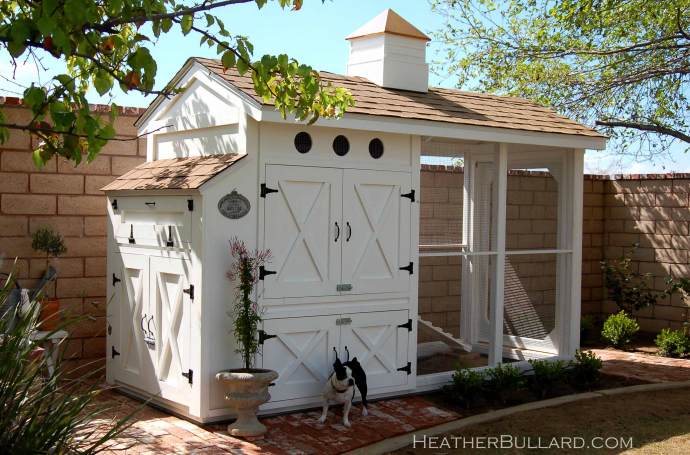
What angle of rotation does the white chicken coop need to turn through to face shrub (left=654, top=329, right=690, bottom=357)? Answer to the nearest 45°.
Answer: approximately 90° to its left

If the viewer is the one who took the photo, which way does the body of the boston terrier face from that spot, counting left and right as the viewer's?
facing the viewer and to the left of the viewer

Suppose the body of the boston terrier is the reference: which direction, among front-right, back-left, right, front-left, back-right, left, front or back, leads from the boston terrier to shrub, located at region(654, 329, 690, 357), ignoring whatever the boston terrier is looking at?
back

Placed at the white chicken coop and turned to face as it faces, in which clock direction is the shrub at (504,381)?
The shrub is roughly at 10 o'clock from the white chicken coop.

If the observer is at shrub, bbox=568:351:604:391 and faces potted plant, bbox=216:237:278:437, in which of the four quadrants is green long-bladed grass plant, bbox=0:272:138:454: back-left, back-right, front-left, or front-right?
front-left

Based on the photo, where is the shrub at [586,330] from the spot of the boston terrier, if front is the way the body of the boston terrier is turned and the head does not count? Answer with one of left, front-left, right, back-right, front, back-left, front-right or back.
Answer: back

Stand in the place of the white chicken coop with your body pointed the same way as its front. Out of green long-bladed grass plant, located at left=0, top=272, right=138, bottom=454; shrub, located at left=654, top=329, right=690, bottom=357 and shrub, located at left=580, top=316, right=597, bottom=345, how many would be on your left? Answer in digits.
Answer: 2

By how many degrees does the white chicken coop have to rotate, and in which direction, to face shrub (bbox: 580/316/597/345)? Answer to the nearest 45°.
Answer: approximately 90° to its left

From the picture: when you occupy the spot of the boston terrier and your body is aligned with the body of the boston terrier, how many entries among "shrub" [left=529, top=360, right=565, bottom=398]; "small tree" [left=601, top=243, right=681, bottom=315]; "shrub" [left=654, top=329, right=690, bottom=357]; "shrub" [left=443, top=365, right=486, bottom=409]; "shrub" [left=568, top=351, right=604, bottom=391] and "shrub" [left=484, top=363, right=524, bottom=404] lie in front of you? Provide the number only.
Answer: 0

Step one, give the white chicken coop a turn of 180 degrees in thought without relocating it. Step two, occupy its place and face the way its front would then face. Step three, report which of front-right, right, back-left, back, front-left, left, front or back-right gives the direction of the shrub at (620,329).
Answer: right

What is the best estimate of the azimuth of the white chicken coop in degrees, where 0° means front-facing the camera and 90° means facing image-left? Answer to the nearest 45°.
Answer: approximately 315°

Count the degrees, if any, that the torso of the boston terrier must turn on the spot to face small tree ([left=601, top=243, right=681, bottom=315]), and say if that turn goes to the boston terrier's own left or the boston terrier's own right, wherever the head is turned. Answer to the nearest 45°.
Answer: approximately 180°

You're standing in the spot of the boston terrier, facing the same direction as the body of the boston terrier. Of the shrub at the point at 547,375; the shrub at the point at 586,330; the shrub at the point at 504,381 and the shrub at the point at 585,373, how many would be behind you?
4

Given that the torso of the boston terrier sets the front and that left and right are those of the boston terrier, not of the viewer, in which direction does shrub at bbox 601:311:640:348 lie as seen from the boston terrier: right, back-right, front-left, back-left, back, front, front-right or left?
back
